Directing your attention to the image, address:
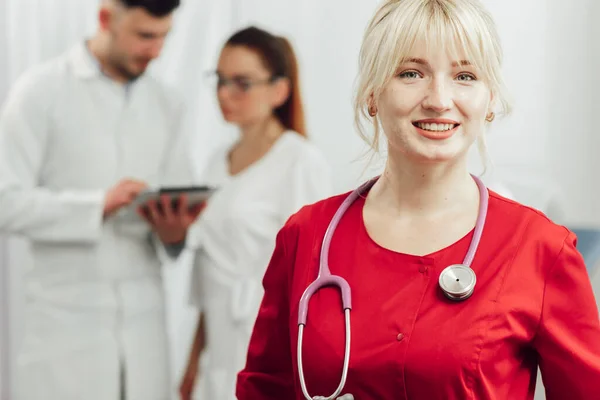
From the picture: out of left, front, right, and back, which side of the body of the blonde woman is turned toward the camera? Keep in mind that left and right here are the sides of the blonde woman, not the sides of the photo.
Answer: front

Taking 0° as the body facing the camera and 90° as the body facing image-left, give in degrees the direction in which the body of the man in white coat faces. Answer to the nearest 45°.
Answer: approximately 315°

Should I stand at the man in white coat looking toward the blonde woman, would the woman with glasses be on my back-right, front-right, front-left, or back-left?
front-left

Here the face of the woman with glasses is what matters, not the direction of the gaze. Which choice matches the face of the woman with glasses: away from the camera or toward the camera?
toward the camera

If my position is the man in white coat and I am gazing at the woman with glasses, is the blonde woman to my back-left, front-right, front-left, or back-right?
front-right

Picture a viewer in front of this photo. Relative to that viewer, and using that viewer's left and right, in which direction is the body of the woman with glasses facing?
facing the viewer and to the left of the viewer

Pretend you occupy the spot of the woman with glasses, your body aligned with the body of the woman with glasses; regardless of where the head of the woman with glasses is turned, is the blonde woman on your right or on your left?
on your left

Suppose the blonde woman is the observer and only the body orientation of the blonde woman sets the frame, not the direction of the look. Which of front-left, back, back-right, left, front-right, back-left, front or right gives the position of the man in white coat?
back-right

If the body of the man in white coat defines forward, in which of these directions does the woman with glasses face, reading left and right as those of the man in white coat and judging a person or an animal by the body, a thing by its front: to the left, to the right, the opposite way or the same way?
to the right

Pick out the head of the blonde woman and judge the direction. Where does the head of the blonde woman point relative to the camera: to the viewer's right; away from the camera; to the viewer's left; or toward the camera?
toward the camera

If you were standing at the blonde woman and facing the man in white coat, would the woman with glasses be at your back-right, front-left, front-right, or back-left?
front-right

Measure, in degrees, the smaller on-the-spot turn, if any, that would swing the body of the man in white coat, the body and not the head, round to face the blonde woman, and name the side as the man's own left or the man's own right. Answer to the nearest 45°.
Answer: approximately 45° to the man's own right
